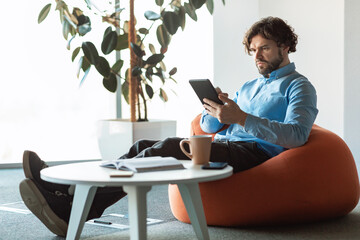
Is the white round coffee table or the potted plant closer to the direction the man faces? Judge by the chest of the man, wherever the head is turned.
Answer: the white round coffee table

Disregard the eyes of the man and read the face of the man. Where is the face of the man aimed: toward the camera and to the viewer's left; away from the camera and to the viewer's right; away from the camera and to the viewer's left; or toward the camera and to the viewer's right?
toward the camera and to the viewer's left

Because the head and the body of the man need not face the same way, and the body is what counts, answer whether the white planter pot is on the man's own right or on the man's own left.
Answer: on the man's own right

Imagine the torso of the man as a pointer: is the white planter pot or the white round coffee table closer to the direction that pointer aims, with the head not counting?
the white round coffee table

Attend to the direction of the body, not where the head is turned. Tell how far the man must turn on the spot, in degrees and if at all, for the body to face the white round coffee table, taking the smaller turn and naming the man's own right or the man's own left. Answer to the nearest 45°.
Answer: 0° — they already face it

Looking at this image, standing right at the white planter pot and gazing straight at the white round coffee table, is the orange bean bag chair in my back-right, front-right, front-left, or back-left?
front-left
